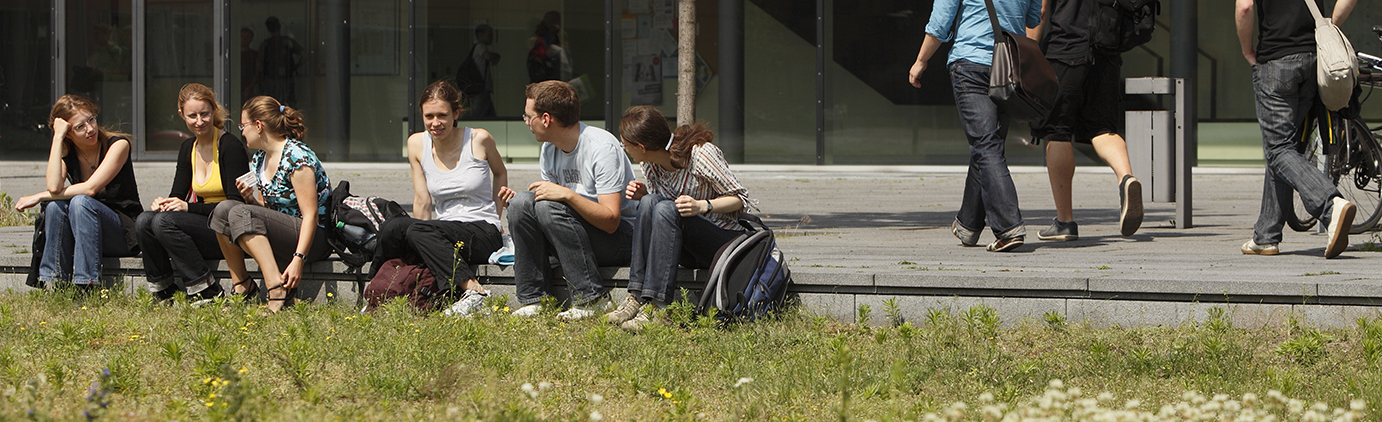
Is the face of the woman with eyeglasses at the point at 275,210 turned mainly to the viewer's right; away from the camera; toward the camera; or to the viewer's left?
to the viewer's left

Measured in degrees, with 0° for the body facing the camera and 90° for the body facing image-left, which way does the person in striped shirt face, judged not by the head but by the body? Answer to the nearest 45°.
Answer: approximately 45°

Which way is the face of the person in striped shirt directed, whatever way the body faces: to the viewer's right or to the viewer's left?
to the viewer's left

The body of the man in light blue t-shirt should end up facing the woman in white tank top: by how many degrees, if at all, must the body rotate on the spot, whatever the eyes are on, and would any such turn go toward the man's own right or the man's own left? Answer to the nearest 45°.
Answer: approximately 90° to the man's own right

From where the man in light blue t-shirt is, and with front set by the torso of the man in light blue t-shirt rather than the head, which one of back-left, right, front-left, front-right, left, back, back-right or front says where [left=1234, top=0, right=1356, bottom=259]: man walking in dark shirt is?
back-left

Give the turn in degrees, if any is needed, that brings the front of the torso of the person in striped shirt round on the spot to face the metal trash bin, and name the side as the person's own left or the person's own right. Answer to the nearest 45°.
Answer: approximately 180°

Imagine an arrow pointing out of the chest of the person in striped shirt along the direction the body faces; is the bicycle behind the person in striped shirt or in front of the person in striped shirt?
behind
